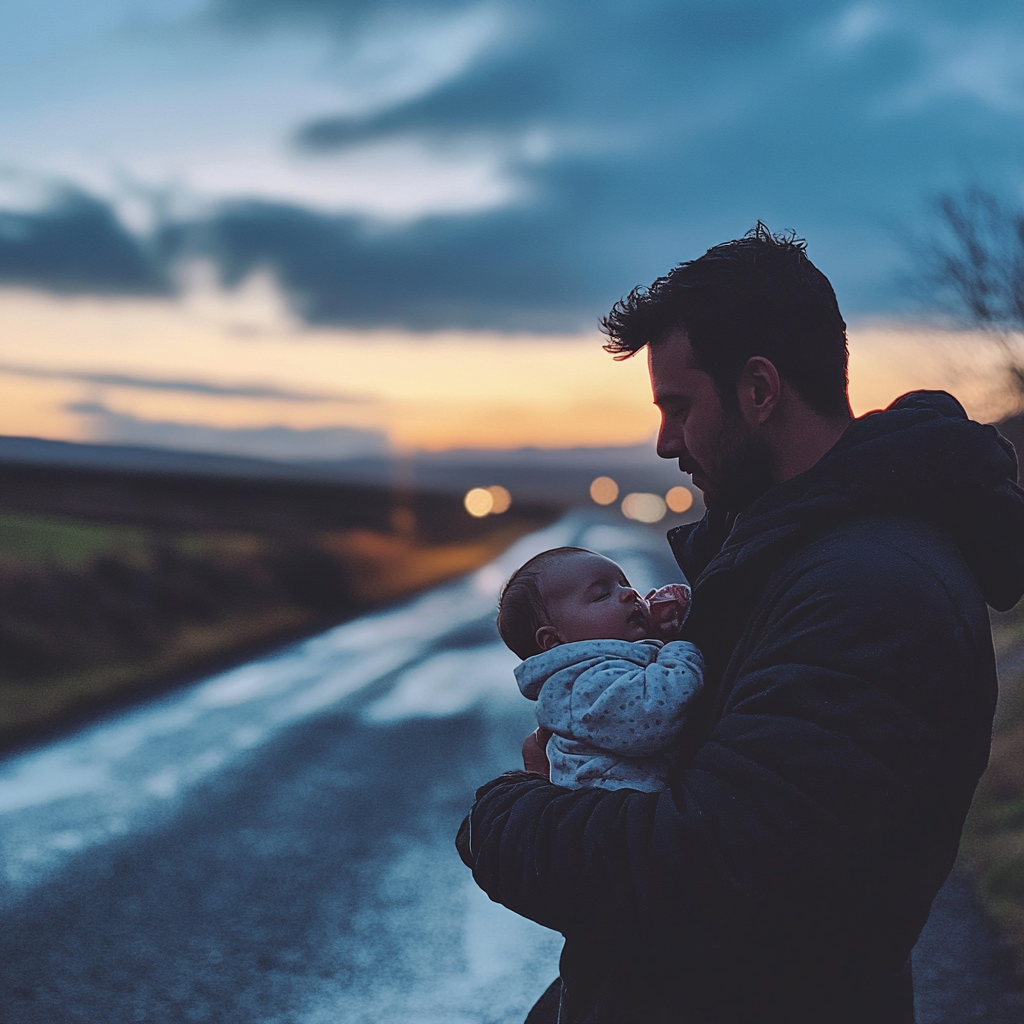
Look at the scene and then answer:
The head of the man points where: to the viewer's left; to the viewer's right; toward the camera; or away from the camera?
to the viewer's left

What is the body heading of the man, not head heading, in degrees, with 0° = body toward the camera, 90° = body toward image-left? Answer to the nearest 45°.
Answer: approximately 90°

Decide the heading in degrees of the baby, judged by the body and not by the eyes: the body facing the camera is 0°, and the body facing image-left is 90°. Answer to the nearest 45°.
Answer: approximately 270°
